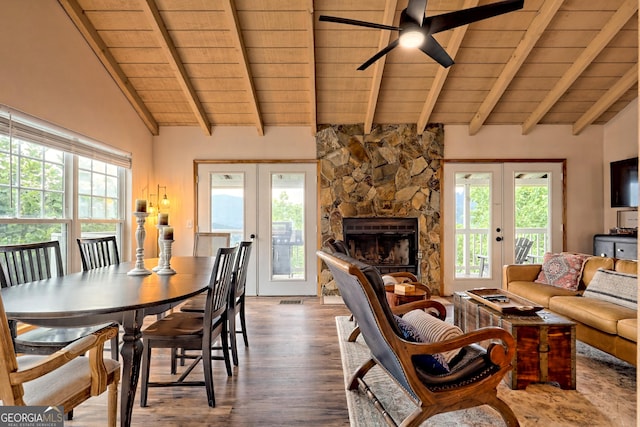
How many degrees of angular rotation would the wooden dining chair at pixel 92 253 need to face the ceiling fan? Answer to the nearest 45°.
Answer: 0° — it already faces it

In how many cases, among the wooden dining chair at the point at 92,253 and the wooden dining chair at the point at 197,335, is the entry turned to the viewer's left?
1

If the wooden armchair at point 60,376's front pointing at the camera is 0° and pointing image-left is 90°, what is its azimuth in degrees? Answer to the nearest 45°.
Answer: approximately 225°

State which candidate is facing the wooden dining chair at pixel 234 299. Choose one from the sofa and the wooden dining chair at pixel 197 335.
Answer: the sofa

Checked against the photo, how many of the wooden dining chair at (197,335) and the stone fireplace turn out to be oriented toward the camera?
1

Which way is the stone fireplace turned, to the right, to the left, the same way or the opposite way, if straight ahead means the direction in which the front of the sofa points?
to the left

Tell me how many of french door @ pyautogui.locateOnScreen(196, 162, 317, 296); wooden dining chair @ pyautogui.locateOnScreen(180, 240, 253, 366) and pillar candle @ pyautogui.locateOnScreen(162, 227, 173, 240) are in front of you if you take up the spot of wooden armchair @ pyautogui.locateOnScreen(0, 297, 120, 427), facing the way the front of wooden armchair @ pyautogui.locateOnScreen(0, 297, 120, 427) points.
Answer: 3

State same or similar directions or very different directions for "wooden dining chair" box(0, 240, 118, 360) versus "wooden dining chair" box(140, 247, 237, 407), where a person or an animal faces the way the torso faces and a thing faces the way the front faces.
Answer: very different directions

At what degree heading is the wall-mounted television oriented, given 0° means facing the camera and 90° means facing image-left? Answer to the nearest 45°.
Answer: approximately 45°

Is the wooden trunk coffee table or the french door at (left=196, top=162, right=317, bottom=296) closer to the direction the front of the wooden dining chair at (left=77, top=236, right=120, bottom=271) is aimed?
the wooden trunk coffee table

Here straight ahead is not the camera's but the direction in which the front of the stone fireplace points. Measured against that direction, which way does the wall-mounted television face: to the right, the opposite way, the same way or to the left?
to the right

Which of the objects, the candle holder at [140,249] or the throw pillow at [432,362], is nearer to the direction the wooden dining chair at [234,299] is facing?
the candle holder

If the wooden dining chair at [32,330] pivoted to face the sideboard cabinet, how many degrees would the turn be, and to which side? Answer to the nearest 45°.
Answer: approximately 45° to its left

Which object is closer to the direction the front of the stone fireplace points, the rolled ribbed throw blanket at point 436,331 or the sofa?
the rolled ribbed throw blanket

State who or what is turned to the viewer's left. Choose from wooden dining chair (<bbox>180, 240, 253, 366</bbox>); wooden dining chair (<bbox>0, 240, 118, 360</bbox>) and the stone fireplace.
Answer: wooden dining chair (<bbox>180, 240, 253, 366</bbox>)

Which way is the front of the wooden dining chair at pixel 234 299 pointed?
to the viewer's left
